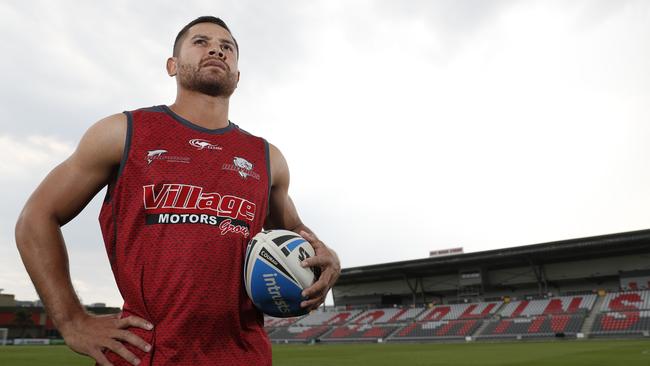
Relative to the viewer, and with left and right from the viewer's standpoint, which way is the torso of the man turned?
facing the viewer and to the right of the viewer

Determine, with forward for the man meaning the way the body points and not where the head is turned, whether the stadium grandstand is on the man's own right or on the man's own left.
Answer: on the man's own left

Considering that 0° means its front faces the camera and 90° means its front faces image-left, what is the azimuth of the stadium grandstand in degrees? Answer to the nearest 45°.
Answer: approximately 45°

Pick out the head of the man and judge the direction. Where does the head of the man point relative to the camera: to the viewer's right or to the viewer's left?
to the viewer's right

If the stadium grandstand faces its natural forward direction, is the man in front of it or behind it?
in front

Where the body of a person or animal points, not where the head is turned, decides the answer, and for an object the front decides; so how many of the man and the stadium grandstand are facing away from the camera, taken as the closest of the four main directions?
0
